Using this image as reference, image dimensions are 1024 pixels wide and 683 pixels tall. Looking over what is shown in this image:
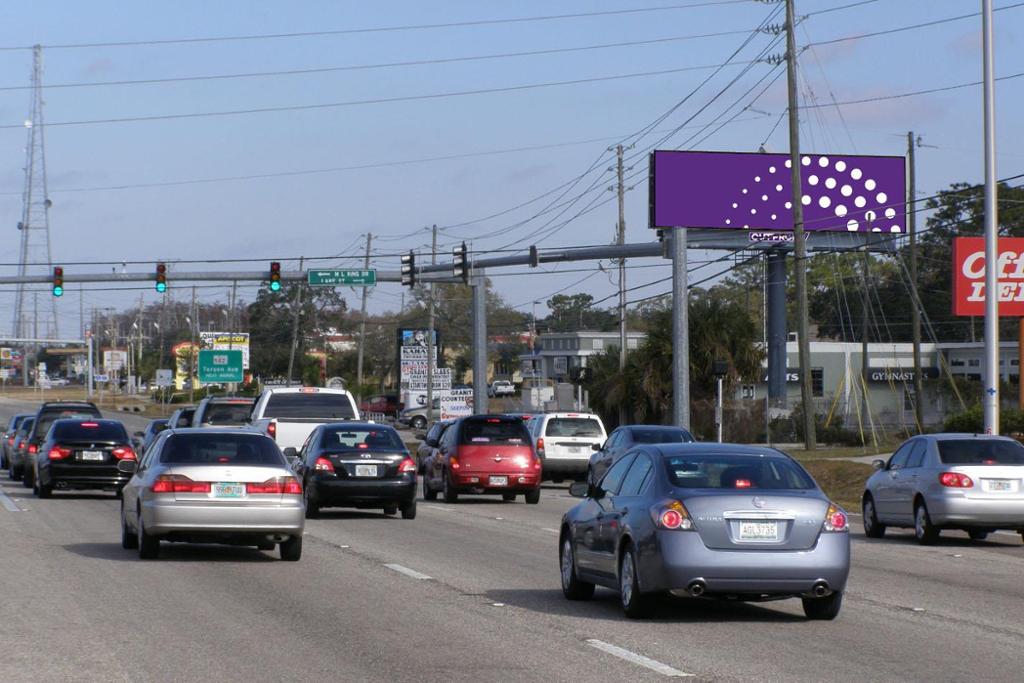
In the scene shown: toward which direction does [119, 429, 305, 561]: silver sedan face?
away from the camera

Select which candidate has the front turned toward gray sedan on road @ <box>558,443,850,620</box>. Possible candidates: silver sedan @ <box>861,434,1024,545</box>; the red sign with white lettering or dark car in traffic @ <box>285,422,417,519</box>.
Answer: the red sign with white lettering

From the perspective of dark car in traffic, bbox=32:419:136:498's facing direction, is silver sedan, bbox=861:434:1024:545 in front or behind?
behind

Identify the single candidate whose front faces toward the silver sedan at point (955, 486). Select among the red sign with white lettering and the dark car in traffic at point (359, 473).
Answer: the red sign with white lettering

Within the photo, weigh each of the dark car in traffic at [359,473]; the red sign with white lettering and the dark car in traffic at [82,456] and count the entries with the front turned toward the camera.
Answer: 1

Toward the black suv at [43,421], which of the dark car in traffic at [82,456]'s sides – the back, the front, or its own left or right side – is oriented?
front

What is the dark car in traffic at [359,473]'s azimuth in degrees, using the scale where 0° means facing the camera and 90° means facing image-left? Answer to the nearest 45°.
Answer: approximately 180°

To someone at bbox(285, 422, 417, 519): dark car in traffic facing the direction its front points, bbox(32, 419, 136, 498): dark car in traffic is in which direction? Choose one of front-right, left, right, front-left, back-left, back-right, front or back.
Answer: front-left

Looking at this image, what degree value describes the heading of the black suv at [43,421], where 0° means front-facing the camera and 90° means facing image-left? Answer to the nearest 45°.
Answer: approximately 180°

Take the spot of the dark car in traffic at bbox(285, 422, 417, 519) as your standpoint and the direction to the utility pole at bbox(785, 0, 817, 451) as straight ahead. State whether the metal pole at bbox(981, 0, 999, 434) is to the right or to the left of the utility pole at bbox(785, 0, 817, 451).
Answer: right

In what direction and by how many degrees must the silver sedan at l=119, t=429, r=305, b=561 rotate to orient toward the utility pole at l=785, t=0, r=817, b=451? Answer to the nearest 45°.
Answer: approximately 45° to its right

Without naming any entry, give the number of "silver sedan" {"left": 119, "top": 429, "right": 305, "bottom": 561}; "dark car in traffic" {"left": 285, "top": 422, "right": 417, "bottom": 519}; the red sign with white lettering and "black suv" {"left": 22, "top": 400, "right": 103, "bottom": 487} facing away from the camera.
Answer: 3

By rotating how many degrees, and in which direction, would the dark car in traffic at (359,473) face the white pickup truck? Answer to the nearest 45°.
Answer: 0° — it already faces it

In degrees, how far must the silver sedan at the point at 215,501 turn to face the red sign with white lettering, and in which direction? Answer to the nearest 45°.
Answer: approximately 45° to its right

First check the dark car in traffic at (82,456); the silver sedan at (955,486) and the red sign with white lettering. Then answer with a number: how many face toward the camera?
1
